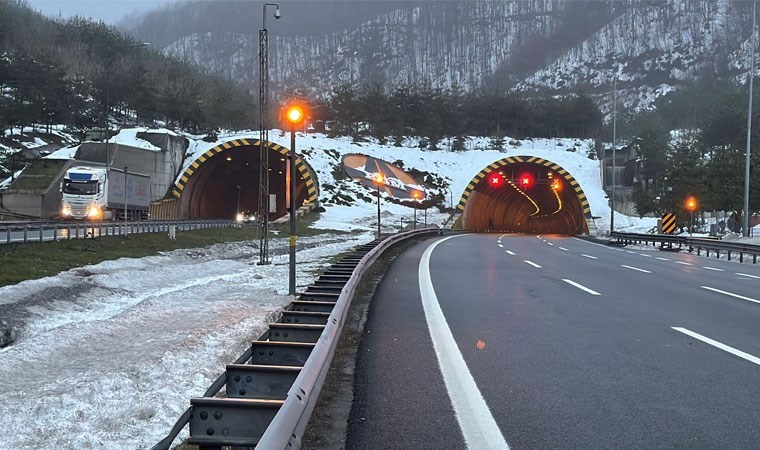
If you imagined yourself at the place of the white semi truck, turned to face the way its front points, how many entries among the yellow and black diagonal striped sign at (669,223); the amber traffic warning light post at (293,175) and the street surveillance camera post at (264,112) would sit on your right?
0

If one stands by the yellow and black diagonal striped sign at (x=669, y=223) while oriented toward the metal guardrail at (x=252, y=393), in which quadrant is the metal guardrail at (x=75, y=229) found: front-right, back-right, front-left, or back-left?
front-right

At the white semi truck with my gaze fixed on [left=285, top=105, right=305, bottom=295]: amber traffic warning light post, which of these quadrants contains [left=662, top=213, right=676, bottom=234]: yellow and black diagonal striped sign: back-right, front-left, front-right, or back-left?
front-left

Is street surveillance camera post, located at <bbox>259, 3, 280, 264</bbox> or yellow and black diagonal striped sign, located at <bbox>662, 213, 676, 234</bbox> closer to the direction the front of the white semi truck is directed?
the street surveillance camera post

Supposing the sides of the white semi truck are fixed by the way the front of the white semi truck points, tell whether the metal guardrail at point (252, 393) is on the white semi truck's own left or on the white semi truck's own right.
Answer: on the white semi truck's own left

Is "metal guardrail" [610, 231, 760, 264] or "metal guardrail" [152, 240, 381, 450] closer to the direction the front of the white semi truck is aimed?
the "metal guardrail" [152, 240, 381, 450]

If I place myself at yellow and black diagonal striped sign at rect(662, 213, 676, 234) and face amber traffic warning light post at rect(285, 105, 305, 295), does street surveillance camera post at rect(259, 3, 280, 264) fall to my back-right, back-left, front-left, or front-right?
front-right

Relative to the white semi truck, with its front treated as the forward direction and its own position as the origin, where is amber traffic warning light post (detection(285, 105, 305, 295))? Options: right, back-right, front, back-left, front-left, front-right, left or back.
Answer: front-left

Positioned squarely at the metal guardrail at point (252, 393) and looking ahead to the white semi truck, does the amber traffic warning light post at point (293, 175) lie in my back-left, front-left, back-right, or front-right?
front-right

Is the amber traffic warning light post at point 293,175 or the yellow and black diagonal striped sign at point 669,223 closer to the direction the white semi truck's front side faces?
the amber traffic warning light post

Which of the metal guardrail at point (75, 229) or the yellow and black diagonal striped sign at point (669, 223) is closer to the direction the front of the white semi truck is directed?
the metal guardrail

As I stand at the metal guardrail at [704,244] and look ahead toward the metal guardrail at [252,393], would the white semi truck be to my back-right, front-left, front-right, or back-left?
front-right

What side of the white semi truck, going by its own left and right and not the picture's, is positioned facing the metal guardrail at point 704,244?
left

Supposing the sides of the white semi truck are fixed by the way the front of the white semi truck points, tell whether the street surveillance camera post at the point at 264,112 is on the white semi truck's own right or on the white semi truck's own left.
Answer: on the white semi truck's own left

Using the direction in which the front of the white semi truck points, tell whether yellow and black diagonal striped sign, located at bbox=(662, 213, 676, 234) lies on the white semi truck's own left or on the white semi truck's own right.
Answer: on the white semi truck's own left

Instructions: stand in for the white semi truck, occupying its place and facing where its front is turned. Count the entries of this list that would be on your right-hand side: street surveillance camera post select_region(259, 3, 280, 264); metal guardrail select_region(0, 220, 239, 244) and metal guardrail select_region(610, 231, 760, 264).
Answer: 0
